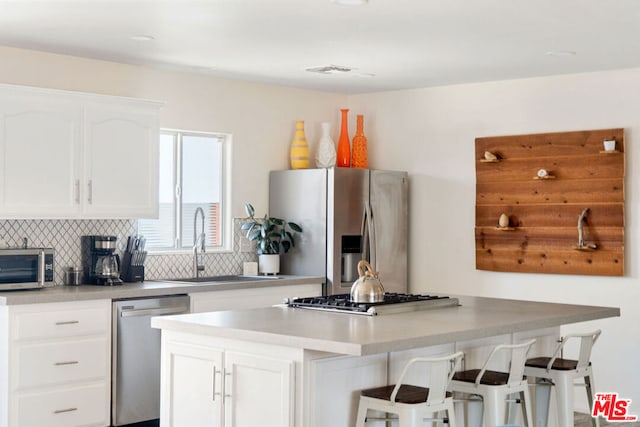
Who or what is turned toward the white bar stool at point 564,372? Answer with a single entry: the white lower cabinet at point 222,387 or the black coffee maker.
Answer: the black coffee maker

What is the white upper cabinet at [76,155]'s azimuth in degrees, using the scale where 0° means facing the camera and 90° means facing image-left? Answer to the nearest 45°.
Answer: approximately 315°

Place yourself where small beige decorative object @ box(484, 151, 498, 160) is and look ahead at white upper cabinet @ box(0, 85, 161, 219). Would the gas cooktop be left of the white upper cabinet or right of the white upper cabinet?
left

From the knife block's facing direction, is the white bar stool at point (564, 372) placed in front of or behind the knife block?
in front

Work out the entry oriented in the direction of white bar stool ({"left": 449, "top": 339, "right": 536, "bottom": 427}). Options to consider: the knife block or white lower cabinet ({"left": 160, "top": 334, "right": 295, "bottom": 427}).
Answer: the knife block

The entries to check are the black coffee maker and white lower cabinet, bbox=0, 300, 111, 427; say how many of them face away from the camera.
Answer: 0

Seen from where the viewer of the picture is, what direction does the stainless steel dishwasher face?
facing the viewer and to the right of the viewer

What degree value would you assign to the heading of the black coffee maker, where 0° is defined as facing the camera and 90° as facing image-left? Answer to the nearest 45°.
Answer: approximately 315°

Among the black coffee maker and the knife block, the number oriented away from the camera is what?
0

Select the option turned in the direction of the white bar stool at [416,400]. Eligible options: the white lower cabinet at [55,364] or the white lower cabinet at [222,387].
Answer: the white lower cabinet at [55,364]

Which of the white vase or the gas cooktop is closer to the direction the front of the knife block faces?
the gas cooktop
